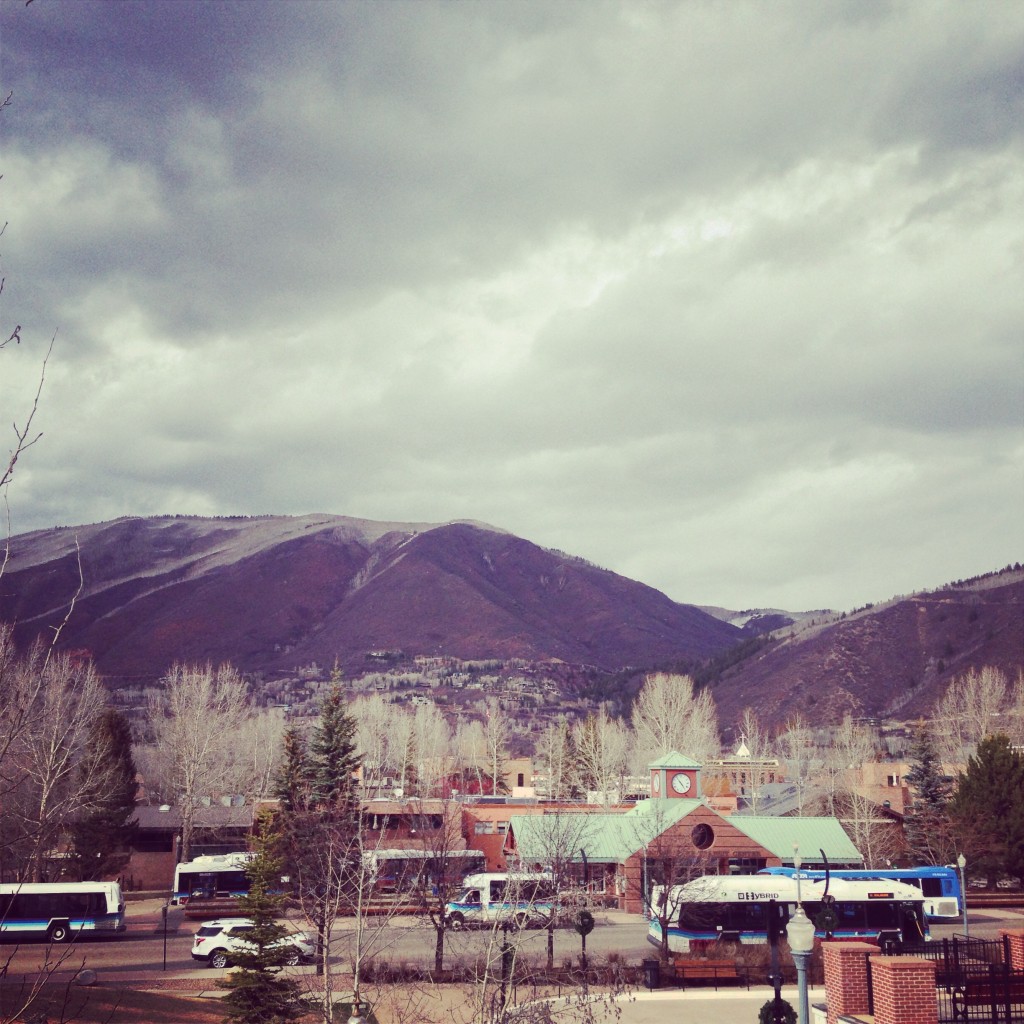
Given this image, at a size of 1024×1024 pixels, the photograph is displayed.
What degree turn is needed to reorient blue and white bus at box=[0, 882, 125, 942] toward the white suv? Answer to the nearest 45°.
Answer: approximately 135° to its left

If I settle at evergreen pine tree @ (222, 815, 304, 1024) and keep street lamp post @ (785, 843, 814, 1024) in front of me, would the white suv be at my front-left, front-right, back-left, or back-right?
back-left

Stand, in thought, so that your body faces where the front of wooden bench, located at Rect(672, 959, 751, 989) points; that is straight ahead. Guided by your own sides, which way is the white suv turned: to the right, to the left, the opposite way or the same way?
to the left

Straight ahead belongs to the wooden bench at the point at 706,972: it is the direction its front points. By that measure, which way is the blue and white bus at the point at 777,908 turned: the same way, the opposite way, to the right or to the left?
to the left

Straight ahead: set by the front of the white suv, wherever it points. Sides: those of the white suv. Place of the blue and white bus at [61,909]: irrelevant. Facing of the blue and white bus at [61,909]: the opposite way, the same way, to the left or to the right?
the opposite way

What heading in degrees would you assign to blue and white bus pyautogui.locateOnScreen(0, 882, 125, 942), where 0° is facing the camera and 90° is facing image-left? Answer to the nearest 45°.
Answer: approximately 90°
